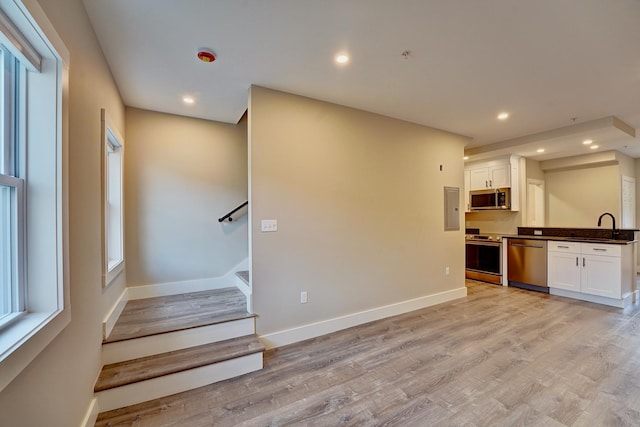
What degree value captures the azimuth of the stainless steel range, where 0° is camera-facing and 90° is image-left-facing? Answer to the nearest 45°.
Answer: approximately 45°

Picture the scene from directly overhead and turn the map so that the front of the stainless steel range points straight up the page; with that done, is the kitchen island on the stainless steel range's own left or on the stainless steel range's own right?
on the stainless steel range's own left

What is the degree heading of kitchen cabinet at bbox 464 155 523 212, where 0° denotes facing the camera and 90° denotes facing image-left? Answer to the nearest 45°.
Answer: approximately 45°

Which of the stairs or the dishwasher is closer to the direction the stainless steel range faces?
the stairs
